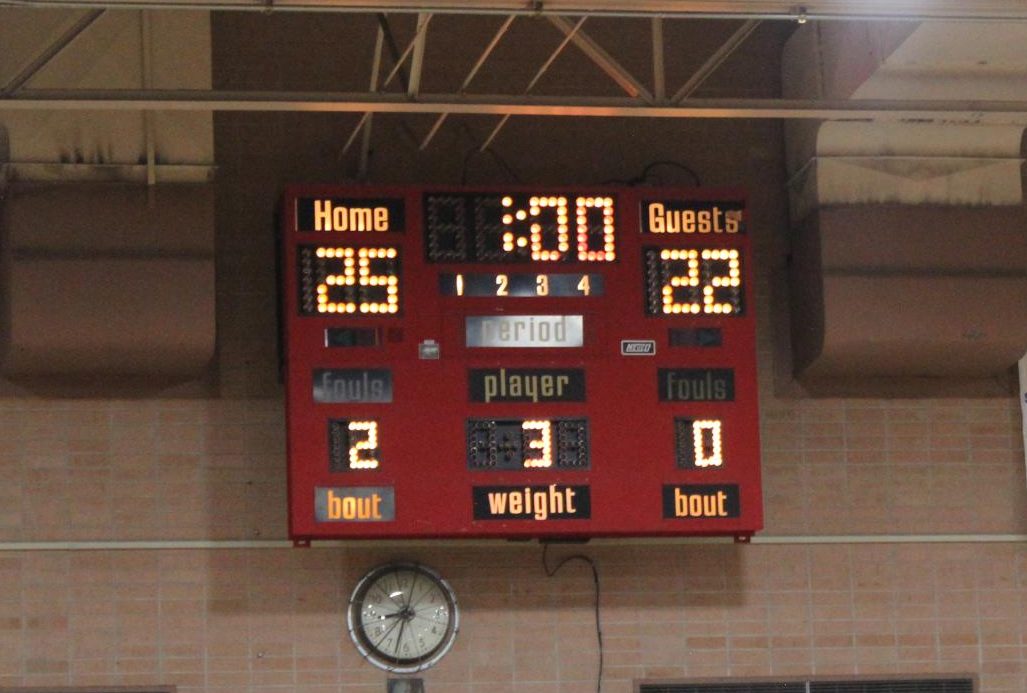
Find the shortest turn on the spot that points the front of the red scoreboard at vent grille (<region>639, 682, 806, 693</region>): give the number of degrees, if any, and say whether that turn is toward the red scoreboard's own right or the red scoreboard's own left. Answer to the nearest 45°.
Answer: approximately 135° to the red scoreboard's own left

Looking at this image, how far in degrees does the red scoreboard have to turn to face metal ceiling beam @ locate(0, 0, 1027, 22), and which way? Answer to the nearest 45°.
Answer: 0° — it already faces it

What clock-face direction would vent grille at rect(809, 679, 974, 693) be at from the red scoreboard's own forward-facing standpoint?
The vent grille is roughly at 8 o'clock from the red scoreboard.

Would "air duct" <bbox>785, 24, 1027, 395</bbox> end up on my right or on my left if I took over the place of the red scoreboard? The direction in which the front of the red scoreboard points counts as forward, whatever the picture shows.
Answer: on my left

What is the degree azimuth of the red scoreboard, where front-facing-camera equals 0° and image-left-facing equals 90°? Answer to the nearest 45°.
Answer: approximately 0°
